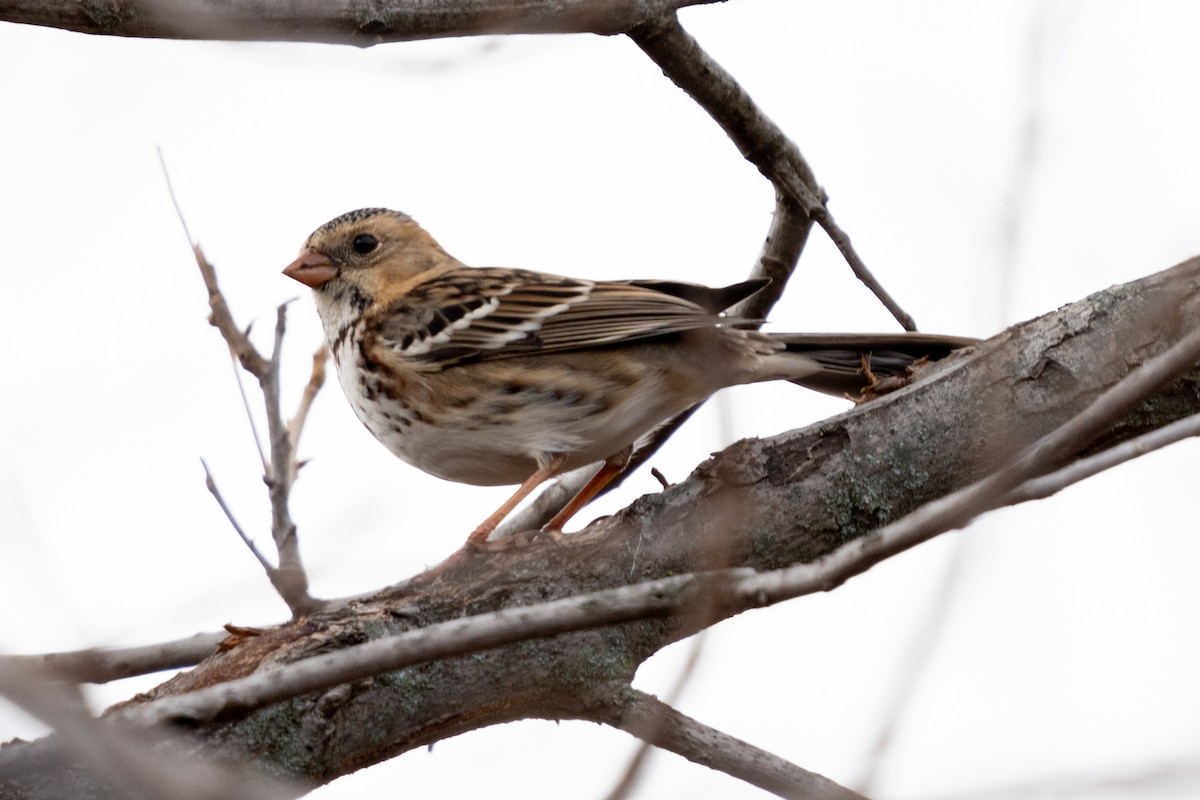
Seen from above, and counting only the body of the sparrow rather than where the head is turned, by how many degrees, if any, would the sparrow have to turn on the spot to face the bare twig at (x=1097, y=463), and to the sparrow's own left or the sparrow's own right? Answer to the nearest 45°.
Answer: approximately 135° to the sparrow's own left

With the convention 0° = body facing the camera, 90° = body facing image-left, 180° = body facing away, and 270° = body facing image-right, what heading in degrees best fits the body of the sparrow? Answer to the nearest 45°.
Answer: approximately 90°

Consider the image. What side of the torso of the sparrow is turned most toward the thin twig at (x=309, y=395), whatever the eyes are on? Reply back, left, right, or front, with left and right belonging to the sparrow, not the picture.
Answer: front
